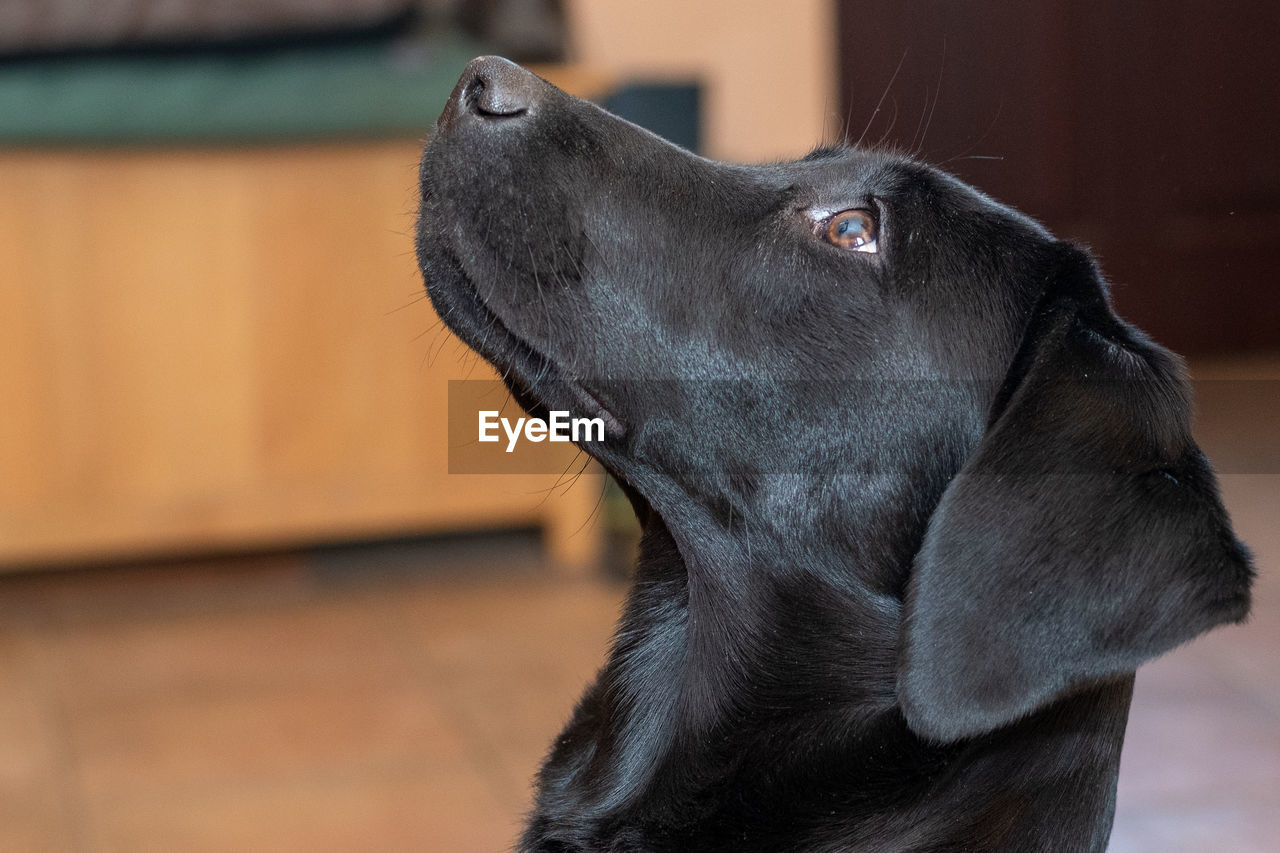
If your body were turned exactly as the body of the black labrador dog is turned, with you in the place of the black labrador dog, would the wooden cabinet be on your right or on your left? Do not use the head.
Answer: on your right

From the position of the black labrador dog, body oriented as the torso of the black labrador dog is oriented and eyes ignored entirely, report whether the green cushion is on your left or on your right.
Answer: on your right

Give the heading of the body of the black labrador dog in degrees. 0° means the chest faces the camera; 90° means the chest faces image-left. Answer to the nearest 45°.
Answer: approximately 90°
